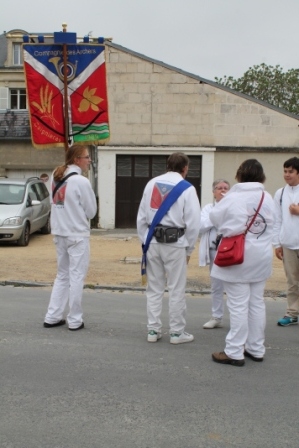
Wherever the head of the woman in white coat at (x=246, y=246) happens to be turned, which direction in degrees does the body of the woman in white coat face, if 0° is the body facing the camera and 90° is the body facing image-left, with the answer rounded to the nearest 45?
approximately 135°

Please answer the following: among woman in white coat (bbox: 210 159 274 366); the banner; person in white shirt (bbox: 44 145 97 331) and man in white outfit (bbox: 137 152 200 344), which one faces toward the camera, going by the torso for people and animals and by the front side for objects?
the banner

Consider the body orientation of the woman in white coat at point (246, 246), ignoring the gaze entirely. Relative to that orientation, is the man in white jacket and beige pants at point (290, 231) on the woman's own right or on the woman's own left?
on the woman's own right

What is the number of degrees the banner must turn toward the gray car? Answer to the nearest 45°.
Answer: approximately 180°

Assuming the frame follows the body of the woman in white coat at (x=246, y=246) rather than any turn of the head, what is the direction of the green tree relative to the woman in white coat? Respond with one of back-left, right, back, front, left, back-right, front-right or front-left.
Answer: front-right

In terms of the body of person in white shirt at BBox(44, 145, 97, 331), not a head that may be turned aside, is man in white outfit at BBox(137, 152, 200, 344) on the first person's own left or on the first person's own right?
on the first person's own right

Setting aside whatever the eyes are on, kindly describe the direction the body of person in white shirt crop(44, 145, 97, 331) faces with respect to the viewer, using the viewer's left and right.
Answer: facing away from the viewer and to the right of the viewer

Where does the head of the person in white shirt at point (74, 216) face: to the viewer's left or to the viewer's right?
to the viewer's right

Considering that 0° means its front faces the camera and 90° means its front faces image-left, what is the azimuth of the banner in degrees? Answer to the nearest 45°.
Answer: approximately 0°

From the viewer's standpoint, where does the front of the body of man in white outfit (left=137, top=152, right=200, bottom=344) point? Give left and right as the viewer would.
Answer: facing away from the viewer and to the right of the viewer

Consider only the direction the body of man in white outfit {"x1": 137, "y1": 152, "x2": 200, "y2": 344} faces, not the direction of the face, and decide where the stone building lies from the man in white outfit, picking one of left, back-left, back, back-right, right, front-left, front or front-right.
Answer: front-left
